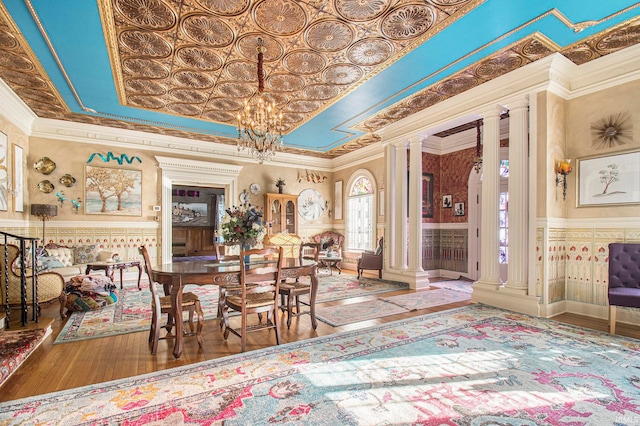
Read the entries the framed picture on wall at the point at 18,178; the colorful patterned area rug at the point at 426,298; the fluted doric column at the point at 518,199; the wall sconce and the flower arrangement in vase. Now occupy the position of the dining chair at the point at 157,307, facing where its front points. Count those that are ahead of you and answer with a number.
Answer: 4

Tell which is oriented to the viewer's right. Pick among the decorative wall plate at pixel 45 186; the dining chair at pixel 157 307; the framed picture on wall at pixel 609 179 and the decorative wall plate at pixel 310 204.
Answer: the dining chair

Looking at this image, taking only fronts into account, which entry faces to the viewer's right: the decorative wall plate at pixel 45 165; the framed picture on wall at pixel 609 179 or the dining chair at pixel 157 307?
the dining chair

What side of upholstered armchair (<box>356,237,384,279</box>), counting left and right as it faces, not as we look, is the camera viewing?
left

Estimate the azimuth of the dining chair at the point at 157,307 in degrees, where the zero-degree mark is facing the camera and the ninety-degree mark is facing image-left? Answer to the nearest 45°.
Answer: approximately 270°

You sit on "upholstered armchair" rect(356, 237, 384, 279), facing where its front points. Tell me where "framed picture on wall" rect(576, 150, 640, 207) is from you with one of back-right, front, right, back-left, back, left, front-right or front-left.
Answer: back-left

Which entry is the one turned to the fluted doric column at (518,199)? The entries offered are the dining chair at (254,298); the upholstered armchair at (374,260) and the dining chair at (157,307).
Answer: the dining chair at (157,307)

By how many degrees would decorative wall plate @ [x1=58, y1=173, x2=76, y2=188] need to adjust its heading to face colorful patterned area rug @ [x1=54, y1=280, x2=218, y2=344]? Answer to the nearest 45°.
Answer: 0° — it already faces it
